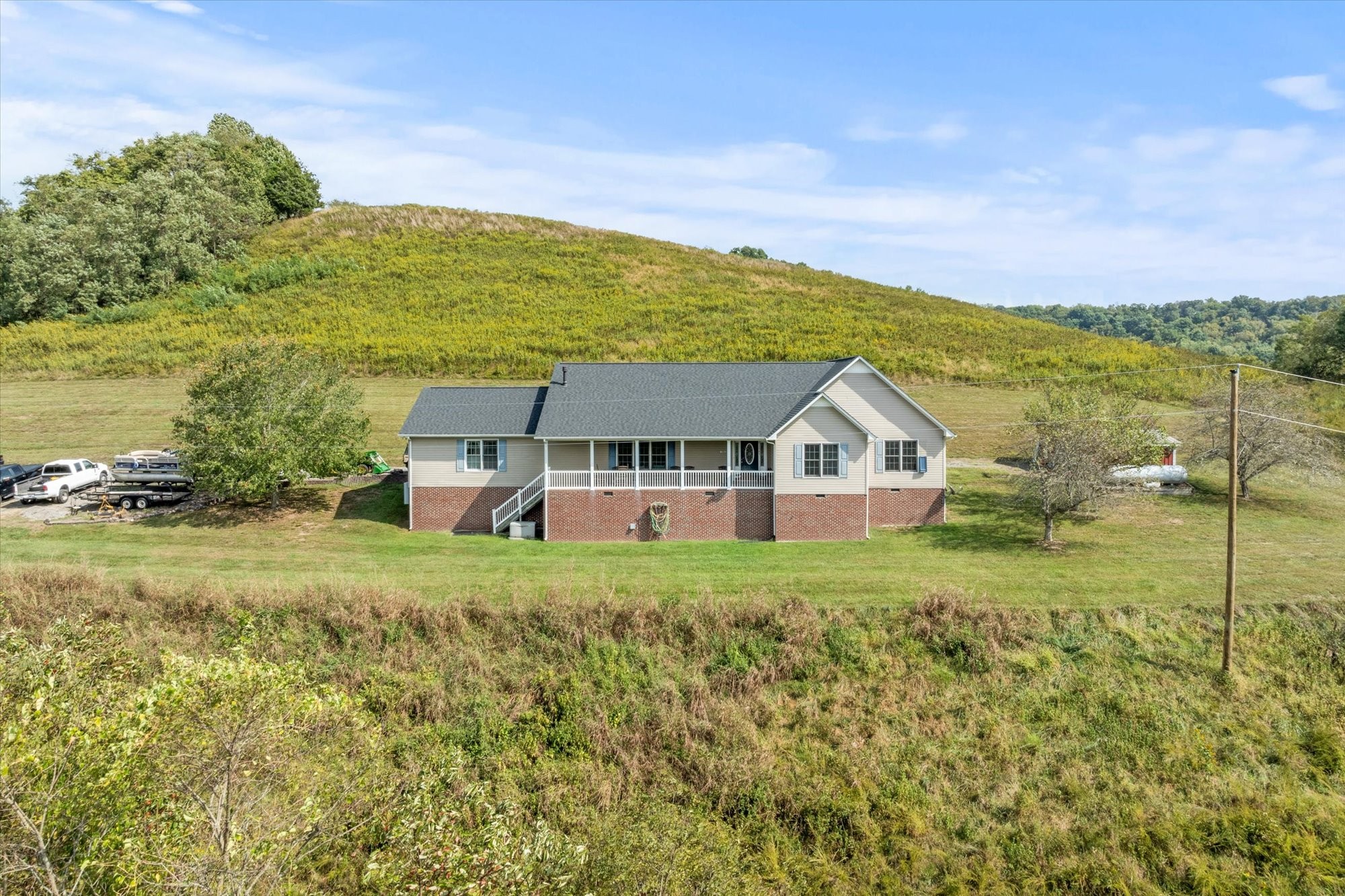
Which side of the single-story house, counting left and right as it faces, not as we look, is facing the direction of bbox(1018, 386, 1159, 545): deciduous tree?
left

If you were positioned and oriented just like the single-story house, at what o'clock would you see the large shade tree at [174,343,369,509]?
The large shade tree is roughly at 3 o'clock from the single-story house.

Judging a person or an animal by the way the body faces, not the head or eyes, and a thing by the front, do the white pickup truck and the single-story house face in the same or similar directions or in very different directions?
very different directions

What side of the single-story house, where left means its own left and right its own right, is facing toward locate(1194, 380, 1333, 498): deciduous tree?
left

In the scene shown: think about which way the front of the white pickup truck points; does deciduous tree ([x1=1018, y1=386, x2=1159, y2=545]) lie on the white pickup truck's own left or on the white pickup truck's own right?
on the white pickup truck's own right

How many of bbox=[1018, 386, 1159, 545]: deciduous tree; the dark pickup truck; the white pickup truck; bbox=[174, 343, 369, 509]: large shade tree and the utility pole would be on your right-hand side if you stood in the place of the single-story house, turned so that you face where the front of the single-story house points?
3

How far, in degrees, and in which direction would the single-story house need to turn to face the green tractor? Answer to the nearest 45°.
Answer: approximately 135° to its right

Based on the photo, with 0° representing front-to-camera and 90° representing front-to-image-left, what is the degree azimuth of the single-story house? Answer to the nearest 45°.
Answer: approximately 0°

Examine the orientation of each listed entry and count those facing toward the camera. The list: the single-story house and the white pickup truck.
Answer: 1
